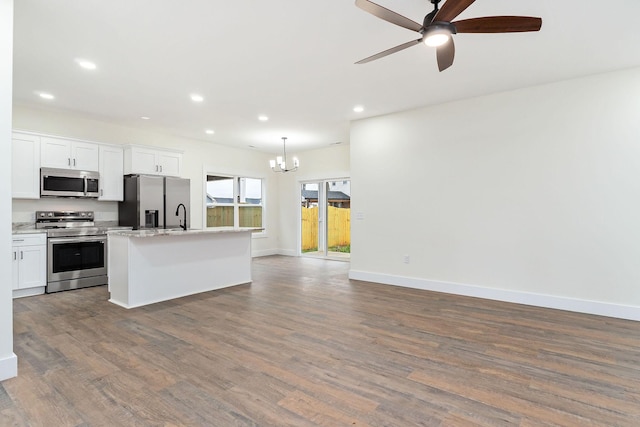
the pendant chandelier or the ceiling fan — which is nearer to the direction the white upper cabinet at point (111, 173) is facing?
the ceiling fan

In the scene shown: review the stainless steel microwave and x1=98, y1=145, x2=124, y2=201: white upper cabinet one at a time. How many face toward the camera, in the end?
2

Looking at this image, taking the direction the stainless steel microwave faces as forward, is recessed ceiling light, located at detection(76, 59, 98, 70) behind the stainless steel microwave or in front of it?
in front

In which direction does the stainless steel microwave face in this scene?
toward the camera

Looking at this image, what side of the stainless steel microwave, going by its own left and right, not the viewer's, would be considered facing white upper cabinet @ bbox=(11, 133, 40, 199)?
right

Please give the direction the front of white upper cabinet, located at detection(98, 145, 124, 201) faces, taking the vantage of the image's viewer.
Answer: facing the viewer

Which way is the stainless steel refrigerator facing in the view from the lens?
facing the viewer and to the right of the viewer

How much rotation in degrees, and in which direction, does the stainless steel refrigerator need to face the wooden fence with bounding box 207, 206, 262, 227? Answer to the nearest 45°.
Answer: approximately 90° to its left
